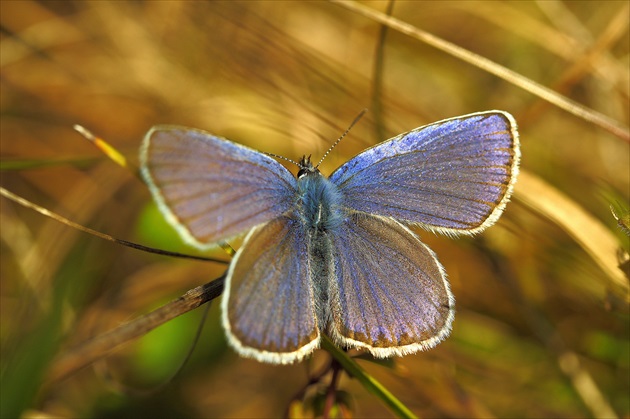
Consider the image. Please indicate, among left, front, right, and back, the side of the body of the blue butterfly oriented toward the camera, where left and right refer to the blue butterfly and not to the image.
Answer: back
